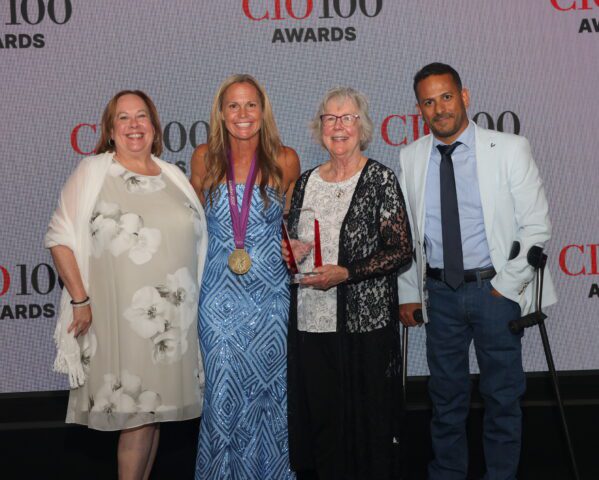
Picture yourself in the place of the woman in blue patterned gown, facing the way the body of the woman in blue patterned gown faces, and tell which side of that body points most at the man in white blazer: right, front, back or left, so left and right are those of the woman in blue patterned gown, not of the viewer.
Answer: left

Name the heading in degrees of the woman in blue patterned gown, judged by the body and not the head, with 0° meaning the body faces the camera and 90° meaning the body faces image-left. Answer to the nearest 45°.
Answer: approximately 0°

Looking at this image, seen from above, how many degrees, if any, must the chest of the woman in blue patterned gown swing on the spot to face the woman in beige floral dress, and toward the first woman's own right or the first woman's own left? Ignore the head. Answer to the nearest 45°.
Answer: approximately 90° to the first woman's own right

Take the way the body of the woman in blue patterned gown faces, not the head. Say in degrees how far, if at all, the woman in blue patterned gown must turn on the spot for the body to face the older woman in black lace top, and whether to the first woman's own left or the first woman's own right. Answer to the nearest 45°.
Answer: approximately 90° to the first woman's own left
